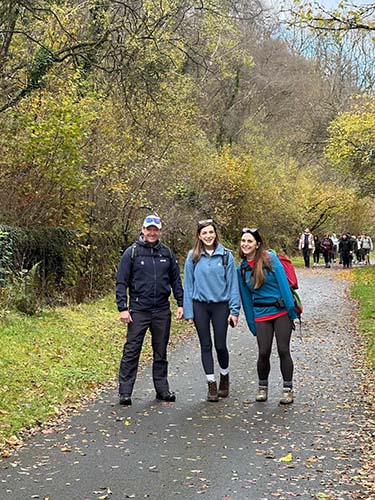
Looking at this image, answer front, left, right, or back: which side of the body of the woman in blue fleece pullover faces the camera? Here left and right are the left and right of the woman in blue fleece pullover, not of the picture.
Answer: front

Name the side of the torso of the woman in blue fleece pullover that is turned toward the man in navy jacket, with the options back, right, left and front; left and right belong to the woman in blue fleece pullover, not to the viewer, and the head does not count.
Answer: right

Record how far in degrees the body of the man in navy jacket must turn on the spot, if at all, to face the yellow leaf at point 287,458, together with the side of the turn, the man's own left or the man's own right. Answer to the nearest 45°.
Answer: approximately 45° to the man's own left

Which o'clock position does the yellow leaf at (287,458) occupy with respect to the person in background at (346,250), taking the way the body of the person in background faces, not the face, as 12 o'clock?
The yellow leaf is roughly at 12 o'clock from the person in background.

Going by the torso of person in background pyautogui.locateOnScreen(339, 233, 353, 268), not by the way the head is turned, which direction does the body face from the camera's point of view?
toward the camera

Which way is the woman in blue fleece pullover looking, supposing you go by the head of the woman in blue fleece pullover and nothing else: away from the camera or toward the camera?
toward the camera

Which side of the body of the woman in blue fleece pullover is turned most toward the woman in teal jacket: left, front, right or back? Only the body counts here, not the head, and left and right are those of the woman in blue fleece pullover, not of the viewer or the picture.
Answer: left

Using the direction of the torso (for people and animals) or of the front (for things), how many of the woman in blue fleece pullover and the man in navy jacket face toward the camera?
2

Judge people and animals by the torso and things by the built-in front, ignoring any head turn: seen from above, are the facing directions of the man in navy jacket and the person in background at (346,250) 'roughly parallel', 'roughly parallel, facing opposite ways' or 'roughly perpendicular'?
roughly parallel

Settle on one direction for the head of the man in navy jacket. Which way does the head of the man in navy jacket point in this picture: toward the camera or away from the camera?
toward the camera

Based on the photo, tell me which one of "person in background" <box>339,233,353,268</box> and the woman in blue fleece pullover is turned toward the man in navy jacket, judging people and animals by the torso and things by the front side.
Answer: the person in background

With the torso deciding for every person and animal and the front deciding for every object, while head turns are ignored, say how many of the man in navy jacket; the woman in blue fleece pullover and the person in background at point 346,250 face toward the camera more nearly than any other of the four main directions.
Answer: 3

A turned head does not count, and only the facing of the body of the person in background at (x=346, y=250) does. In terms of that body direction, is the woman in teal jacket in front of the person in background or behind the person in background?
in front

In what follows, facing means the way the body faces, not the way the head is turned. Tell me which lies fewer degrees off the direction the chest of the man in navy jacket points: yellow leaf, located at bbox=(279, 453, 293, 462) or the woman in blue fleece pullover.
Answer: the yellow leaf

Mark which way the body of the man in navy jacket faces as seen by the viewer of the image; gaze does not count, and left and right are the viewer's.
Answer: facing the viewer

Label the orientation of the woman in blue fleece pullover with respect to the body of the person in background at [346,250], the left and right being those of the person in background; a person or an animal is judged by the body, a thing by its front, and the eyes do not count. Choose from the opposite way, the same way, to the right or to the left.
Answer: the same way
